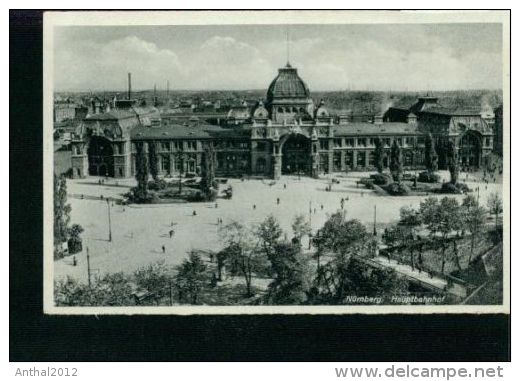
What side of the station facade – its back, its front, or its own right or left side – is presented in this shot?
front
